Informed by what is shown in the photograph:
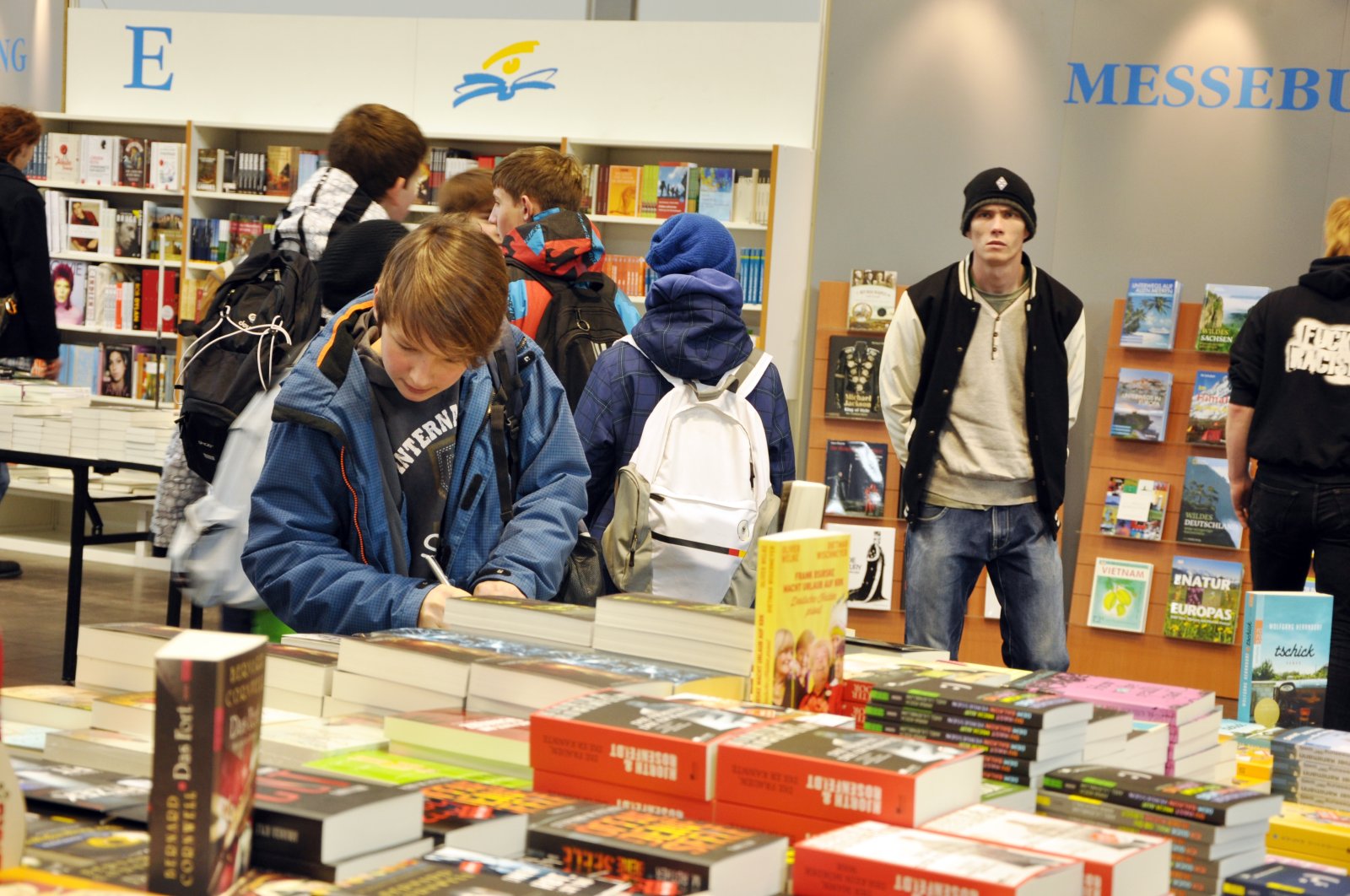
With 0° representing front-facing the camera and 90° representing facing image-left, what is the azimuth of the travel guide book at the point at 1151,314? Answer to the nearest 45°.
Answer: approximately 0°

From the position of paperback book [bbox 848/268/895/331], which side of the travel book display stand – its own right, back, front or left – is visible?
right

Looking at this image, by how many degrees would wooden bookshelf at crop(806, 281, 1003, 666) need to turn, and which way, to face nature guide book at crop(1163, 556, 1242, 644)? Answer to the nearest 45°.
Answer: approximately 90° to its left

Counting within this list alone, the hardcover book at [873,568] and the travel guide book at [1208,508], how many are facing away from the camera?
0

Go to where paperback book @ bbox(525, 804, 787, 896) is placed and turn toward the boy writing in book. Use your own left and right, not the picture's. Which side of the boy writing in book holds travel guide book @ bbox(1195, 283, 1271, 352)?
right

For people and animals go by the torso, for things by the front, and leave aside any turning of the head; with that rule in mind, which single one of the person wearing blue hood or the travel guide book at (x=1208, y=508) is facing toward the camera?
the travel guide book

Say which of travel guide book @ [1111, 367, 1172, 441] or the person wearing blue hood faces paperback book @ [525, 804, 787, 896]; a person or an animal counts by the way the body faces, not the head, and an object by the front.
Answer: the travel guide book

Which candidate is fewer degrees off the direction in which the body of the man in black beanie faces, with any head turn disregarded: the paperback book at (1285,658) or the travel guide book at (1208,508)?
the paperback book

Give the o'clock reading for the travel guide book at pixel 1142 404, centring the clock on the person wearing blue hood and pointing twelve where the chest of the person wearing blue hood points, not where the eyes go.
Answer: The travel guide book is roughly at 1 o'clock from the person wearing blue hood.

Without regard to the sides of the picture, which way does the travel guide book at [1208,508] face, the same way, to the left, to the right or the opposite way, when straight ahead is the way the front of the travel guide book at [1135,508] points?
the same way

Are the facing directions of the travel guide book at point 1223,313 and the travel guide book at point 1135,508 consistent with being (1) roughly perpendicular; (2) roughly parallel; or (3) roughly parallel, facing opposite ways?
roughly parallel

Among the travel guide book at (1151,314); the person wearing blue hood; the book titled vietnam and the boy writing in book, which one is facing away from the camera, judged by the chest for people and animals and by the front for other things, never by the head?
the person wearing blue hood

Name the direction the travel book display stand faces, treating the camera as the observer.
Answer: facing the viewer

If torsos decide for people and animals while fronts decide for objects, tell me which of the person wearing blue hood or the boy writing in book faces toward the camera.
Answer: the boy writing in book

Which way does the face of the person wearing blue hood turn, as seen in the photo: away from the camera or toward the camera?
away from the camera

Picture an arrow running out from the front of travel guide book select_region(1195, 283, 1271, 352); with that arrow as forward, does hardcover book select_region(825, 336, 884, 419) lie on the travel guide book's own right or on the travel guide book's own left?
on the travel guide book's own right

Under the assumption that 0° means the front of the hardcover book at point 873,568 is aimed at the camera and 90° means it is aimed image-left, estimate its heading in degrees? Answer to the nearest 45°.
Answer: approximately 0°

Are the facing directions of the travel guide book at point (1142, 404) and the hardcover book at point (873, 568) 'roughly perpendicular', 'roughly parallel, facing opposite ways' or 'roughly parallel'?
roughly parallel

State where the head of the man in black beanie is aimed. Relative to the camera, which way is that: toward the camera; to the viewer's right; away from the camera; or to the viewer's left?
toward the camera
